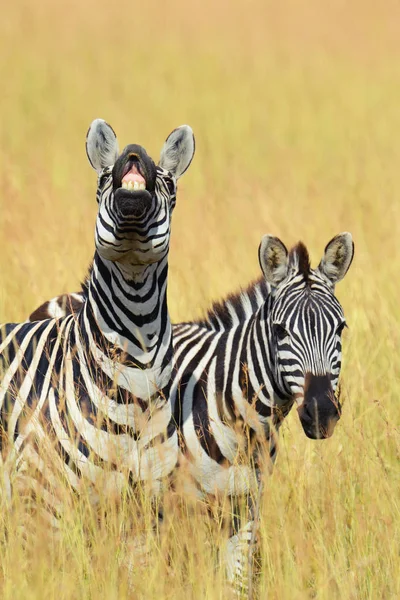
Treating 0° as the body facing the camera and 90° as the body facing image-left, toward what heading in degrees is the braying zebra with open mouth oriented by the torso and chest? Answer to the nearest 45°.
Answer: approximately 315°

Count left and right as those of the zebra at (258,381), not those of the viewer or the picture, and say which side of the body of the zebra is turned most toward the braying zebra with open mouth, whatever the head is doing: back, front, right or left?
right

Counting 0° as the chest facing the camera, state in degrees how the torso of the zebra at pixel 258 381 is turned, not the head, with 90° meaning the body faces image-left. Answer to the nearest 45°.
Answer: approximately 315°

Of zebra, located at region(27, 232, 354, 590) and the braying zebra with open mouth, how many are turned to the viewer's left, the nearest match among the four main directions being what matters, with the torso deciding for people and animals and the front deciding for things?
0
